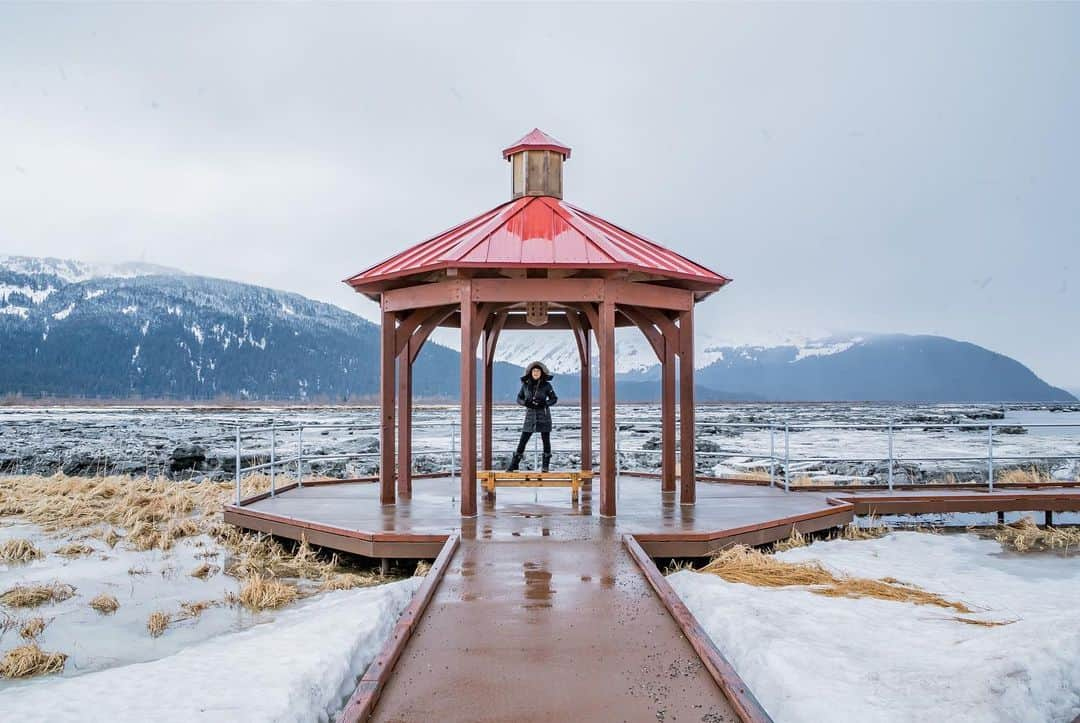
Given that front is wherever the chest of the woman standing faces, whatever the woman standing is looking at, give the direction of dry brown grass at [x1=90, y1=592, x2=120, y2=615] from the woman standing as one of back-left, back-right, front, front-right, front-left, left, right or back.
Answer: front-right

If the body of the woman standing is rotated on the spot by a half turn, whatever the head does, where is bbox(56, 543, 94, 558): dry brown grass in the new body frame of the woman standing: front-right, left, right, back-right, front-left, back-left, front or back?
left

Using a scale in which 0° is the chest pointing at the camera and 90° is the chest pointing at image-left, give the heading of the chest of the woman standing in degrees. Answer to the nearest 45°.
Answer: approximately 0°

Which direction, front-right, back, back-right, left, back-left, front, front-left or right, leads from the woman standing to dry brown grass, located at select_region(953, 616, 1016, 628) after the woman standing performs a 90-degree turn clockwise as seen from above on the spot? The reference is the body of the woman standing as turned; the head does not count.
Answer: back-left

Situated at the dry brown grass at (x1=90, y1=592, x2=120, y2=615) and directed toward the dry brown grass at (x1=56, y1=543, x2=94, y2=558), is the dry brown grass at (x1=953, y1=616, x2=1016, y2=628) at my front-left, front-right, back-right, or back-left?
back-right

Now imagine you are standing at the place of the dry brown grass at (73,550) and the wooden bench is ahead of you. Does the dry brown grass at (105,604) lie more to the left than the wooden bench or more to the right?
right

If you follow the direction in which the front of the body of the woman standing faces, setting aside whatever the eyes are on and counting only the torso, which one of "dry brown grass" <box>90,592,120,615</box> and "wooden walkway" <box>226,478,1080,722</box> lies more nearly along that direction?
the wooden walkway

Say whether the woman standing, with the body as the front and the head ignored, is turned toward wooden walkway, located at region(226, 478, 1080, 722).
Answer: yes
